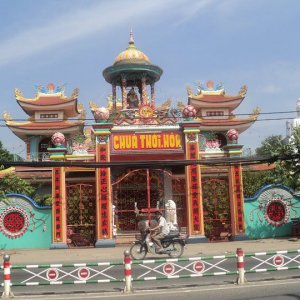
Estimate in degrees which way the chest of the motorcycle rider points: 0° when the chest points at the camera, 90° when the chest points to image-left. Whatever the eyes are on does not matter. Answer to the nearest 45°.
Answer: approximately 90°

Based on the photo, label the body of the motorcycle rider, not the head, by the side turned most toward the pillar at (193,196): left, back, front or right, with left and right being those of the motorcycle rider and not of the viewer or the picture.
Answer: right

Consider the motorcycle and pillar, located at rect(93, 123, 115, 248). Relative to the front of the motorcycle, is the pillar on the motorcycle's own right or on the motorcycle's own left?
on the motorcycle's own right

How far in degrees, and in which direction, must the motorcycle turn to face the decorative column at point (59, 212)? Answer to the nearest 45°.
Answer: approximately 45° to its right

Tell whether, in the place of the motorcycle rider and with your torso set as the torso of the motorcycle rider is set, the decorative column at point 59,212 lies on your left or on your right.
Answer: on your right

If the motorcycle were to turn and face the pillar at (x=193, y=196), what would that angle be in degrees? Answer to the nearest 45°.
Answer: approximately 90° to its right

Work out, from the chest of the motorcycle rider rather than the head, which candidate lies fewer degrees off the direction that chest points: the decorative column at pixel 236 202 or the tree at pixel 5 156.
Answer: the tree

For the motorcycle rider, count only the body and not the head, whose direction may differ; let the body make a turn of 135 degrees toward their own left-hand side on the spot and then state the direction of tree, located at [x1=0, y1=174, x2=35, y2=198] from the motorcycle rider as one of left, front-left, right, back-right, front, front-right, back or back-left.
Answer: back

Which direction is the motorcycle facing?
to the viewer's left
